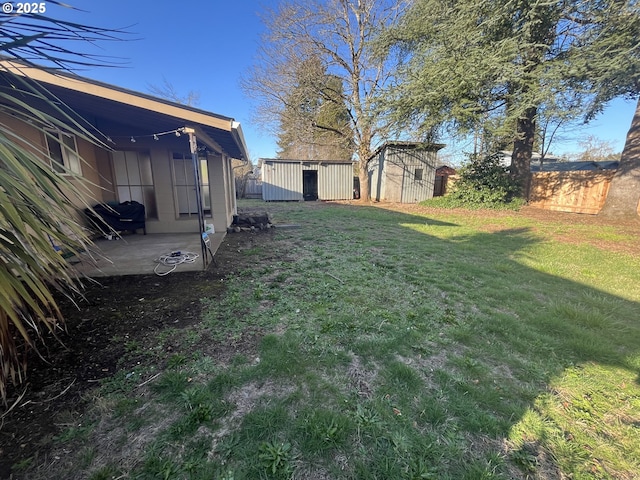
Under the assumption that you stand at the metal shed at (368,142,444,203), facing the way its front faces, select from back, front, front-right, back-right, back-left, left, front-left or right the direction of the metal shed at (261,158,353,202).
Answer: right

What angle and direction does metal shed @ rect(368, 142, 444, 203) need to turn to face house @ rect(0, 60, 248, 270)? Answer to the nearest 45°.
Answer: approximately 45° to its right

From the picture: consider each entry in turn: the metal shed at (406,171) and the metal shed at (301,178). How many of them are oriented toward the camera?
2

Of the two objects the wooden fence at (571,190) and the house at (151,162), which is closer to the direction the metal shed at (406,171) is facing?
the house

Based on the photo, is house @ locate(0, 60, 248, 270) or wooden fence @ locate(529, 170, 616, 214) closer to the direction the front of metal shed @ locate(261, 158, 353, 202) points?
the house

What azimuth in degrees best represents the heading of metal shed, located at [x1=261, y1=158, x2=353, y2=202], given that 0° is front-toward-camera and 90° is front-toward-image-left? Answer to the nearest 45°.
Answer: approximately 0°

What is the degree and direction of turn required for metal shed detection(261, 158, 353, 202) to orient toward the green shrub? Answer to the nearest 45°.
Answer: approximately 45° to its left

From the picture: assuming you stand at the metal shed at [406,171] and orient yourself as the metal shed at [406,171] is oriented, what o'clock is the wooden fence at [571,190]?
The wooden fence is roughly at 10 o'clock from the metal shed.
